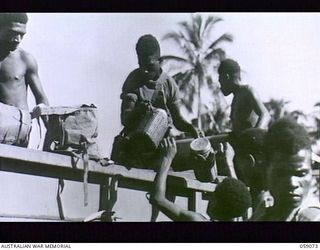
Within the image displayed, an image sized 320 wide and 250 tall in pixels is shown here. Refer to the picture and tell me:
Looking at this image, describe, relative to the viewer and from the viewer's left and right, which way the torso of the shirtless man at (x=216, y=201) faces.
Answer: facing away from the viewer

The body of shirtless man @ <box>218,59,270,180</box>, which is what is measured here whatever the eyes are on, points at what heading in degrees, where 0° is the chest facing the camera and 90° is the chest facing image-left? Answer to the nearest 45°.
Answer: approximately 90°

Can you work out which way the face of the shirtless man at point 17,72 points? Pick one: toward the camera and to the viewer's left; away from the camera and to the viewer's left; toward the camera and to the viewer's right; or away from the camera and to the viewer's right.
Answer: toward the camera and to the viewer's right

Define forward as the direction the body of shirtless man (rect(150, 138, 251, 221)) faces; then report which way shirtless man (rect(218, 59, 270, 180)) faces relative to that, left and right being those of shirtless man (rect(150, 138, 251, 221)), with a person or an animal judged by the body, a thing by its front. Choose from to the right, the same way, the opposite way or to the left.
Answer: to the left

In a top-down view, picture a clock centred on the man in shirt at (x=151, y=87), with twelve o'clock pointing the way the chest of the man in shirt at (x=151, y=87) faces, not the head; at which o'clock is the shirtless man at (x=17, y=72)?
the shirtless man at (x=17, y=72) is roughly at 3 o'clock from the man in shirt at (x=151, y=87).

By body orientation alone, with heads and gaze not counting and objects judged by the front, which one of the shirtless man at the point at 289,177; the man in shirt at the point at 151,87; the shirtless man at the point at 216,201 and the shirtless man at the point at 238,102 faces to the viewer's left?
the shirtless man at the point at 238,102

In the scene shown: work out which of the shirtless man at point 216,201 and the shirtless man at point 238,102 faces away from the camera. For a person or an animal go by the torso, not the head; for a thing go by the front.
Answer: the shirtless man at point 216,201

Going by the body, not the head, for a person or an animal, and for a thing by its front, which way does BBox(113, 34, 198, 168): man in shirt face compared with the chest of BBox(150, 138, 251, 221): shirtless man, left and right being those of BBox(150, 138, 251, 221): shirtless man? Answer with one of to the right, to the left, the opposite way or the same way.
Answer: the opposite way

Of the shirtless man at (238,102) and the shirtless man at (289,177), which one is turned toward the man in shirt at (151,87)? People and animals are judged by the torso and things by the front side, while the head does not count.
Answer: the shirtless man at (238,102)

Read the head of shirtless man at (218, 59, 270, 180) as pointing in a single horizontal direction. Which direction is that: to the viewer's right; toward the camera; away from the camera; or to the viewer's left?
to the viewer's left
